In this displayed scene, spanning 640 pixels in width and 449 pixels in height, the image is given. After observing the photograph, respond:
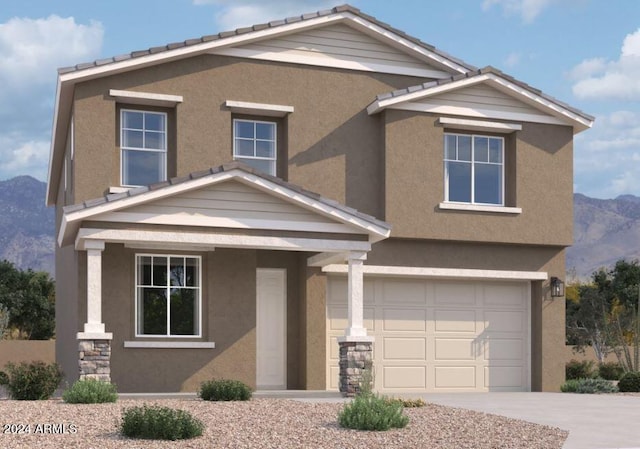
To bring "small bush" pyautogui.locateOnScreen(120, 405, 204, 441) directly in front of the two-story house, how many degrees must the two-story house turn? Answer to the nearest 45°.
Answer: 0° — it already faces it

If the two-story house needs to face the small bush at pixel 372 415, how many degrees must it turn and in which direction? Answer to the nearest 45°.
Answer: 0° — it already faces it

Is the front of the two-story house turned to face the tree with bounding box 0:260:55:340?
no

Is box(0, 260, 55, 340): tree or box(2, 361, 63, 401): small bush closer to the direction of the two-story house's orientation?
the small bush

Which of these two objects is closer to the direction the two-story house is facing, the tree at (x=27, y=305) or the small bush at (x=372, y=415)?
the small bush

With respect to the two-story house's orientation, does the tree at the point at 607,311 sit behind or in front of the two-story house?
behind

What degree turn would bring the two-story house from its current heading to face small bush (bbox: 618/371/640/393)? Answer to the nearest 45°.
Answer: approximately 90° to its left

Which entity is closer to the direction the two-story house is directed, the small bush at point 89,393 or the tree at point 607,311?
the small bush

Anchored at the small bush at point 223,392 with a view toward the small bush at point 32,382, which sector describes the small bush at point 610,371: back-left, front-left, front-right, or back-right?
back-right

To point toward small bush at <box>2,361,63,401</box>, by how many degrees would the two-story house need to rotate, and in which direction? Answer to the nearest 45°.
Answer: approximately 45° to its right

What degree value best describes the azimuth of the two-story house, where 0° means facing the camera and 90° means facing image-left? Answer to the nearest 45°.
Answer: approximately 0°

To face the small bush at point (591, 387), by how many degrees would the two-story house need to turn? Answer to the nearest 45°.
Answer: approximately 90° to its left

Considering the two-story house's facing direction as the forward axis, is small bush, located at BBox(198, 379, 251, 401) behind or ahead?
ahead

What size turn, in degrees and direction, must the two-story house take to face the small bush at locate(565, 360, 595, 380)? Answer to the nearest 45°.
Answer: approximately 135° to its left
